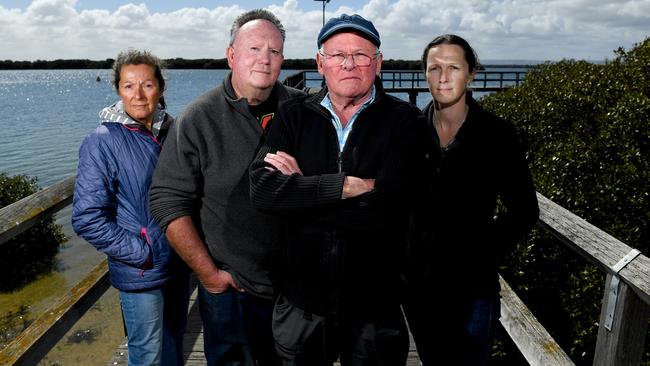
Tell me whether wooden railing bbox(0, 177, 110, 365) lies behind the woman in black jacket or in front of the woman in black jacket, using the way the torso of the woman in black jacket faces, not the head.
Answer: in front

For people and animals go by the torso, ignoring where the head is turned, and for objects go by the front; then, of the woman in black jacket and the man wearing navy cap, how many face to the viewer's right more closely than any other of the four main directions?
0

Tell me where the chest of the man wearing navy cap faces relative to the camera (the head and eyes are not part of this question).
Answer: toward the camera

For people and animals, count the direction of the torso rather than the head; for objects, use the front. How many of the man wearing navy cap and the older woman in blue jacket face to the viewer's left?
0

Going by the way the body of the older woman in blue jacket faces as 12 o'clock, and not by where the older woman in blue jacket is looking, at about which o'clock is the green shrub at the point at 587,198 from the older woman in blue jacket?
The green shrub is roughly at 10 o'clock from the older woman in blue jacket.

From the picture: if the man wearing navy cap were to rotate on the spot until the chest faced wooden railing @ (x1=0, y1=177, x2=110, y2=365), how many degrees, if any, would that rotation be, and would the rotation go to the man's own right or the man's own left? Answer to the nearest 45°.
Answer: approximately 90° to the man's own right

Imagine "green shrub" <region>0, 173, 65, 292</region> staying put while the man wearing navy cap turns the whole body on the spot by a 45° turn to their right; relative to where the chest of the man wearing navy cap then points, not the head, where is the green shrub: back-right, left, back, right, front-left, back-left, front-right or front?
right

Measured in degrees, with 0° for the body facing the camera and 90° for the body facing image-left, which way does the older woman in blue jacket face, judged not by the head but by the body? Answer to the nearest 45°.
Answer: approximately 315°

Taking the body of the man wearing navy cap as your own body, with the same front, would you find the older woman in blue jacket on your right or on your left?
on your right

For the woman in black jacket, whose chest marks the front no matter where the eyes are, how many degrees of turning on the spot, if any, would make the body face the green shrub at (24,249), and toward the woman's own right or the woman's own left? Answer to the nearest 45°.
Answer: approximately 90° to the woman's own right

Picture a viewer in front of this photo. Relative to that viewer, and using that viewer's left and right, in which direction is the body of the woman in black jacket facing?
facing the viewer and to the left of the viewer

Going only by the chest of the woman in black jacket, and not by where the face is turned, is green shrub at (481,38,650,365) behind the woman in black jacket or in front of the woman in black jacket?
behind

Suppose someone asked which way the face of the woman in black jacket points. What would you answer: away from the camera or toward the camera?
toward the camera
